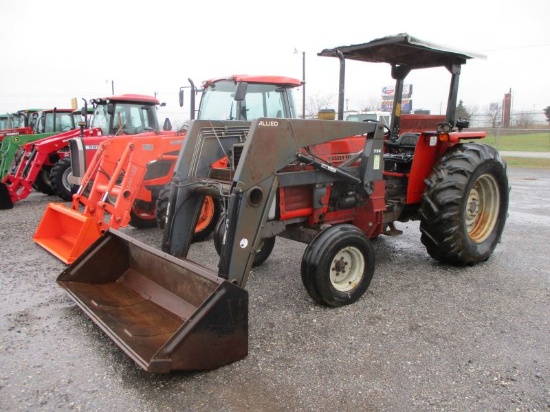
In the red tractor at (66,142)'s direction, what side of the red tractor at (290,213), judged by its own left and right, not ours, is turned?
right

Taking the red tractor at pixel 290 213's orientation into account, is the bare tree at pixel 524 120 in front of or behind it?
behind

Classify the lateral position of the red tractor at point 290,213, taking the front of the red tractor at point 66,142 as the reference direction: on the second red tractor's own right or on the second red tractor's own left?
on the second red tractor's own left

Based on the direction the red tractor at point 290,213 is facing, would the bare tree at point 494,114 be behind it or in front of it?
behind

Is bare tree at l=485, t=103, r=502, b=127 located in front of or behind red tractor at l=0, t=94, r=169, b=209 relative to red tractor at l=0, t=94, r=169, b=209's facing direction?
behind

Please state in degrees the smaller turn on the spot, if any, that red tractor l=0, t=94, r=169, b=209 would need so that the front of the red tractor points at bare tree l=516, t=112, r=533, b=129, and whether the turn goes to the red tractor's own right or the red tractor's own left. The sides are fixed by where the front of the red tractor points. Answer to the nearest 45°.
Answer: approximately 180°

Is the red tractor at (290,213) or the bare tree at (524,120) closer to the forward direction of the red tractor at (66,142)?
the red tractor

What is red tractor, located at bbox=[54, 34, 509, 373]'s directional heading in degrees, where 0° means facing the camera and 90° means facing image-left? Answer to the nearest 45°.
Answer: approximately 45°

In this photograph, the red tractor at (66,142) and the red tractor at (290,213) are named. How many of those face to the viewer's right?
0

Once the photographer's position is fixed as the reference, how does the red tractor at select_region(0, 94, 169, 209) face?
facing the viewer and to the left of the viewer
